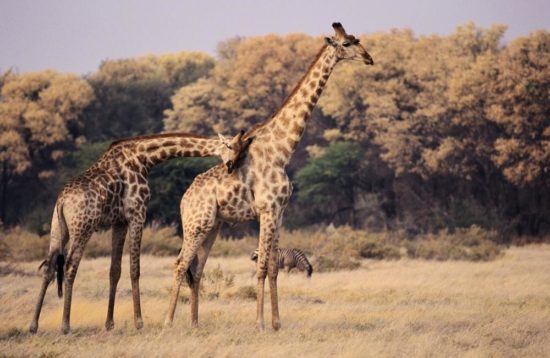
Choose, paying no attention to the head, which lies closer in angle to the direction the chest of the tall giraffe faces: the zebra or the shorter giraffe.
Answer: the zebra

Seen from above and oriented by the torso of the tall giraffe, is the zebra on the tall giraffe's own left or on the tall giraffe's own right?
on the tall giraffe's own left

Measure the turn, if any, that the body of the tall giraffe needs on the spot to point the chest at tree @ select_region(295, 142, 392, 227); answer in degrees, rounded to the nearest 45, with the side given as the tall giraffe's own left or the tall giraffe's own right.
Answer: approximately 90° to the tall giraffe's own left

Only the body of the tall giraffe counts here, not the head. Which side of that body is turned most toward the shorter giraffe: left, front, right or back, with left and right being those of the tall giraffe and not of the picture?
back

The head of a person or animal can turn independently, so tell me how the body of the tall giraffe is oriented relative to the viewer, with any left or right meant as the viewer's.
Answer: facing to the right of the viewer

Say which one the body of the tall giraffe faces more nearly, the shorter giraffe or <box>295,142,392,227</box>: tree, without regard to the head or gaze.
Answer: the tree

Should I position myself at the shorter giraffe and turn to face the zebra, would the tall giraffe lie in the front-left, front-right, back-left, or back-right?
front-right
